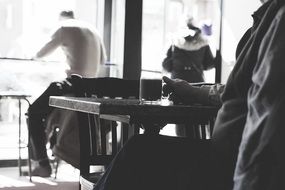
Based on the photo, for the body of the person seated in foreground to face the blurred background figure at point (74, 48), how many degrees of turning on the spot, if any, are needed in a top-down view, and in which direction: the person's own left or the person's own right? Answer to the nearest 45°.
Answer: approximately 90° to the person's own right

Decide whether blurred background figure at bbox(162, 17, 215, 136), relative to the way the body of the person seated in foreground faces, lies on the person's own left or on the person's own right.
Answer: on the person's own right

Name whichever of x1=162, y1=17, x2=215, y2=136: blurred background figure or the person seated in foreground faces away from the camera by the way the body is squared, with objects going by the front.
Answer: the blurred background figure

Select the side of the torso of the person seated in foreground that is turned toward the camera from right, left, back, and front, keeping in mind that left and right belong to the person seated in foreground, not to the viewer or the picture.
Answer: left

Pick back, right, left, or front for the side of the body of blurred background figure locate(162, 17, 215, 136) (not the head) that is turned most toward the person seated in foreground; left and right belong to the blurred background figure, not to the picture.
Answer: back

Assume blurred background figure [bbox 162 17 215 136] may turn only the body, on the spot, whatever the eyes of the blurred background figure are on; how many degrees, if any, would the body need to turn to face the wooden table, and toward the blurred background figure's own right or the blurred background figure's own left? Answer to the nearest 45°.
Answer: approximately 180°

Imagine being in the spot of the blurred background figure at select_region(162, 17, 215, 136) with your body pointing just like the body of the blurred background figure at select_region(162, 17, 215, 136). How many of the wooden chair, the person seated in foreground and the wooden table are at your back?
3

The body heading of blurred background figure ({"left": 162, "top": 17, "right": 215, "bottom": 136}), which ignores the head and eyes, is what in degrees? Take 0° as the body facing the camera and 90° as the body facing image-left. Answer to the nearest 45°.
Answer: approximately 180°

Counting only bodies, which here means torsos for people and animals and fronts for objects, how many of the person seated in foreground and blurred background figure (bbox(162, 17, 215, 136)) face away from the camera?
1

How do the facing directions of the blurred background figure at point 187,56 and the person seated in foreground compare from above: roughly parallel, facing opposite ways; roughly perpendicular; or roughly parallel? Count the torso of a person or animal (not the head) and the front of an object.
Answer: roughly perpendicular
